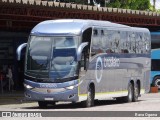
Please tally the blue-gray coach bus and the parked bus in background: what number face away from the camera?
0

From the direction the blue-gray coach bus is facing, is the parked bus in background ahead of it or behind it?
behind

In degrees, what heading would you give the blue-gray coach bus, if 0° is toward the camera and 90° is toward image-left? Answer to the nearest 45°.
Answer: approximately 45°
